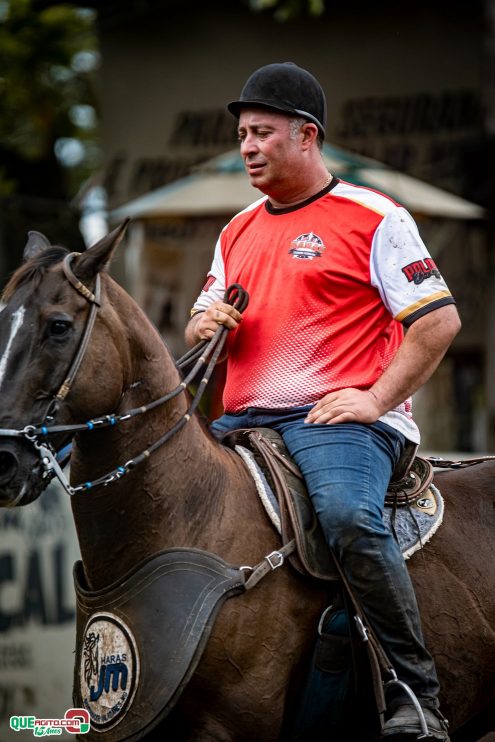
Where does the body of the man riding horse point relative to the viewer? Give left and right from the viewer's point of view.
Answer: facing the viewer and to the left of the viewer

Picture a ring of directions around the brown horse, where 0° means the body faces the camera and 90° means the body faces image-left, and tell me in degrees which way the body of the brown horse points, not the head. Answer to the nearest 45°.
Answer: approximately 45°
